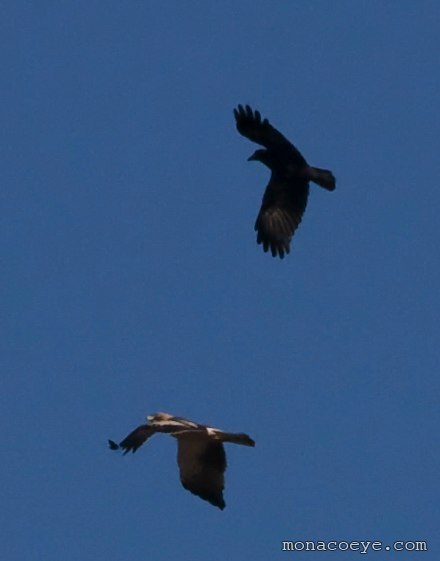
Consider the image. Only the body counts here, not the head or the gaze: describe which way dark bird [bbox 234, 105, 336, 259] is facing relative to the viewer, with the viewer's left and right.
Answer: facing to the left of the viewer
